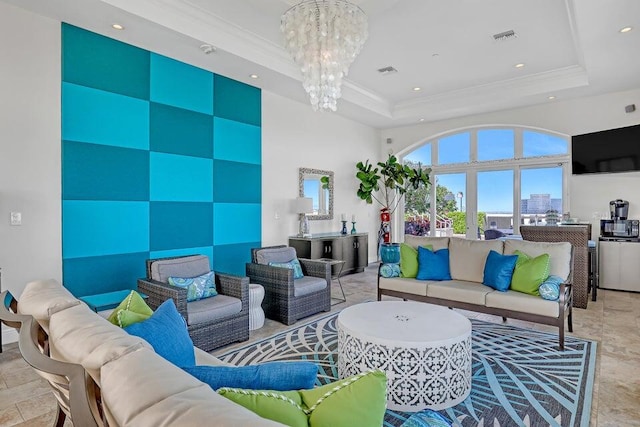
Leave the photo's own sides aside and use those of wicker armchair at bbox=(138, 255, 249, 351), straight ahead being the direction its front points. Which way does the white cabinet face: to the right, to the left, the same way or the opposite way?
to the right

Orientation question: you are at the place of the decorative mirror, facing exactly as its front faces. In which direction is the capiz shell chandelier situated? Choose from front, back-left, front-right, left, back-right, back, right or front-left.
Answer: front-right

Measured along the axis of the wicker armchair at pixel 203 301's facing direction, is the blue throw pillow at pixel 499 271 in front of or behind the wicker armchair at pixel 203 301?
in front

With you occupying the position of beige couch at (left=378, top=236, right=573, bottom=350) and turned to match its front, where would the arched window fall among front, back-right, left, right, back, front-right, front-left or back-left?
back-right

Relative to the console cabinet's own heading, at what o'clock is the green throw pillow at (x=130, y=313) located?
The green throw pillow is roughly at 2 o'clock from the console cabinet.

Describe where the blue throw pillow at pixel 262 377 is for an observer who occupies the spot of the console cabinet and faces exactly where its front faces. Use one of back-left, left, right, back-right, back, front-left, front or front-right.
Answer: front-right

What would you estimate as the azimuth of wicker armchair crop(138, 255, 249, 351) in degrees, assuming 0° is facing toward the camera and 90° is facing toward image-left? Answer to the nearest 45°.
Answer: approximately 315°

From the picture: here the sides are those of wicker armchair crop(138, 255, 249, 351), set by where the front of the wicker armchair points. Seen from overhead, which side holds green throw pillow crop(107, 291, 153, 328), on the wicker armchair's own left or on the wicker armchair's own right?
on the wicker armchair's own right

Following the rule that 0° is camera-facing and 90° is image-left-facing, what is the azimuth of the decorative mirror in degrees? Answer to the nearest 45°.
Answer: approximately 315°
